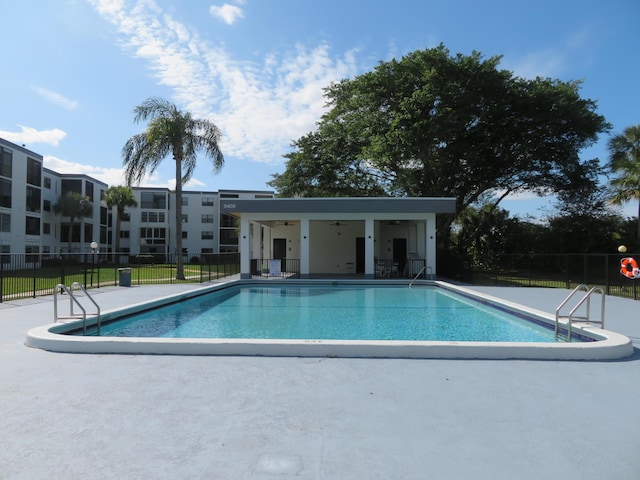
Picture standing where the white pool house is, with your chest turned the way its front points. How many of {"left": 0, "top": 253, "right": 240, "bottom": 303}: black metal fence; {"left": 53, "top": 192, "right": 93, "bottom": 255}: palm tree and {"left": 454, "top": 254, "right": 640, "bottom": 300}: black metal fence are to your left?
1

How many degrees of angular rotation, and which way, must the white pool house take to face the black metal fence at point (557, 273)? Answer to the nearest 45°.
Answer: approximately 90° to its left

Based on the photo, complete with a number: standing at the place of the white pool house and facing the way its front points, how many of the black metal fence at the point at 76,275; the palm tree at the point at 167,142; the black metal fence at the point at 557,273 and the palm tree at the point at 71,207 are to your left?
1

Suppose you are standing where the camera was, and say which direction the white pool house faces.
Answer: facing the viewer

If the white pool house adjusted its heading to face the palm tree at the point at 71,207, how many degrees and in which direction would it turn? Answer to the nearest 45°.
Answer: approximately 135° to its right

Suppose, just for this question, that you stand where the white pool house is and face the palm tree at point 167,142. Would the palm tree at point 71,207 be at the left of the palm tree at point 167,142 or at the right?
right

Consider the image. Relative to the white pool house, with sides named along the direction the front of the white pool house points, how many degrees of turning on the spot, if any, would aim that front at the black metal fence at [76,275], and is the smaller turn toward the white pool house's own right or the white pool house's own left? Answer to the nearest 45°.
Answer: approximately 90° to the white pool house's own right

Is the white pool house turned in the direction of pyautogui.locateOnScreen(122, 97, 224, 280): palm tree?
no
